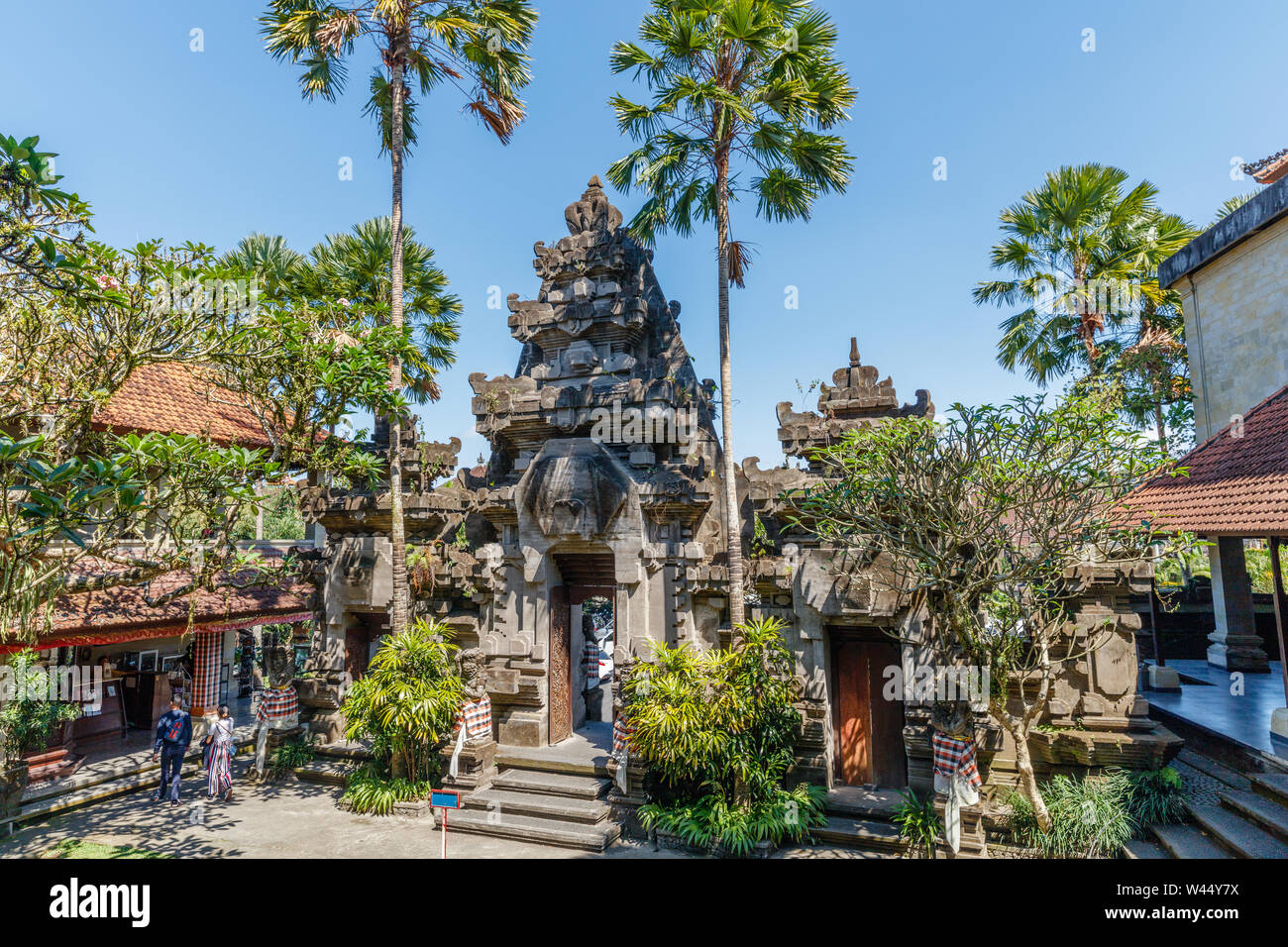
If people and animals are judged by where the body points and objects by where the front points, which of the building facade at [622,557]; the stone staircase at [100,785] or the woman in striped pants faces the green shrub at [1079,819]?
the stone staircase

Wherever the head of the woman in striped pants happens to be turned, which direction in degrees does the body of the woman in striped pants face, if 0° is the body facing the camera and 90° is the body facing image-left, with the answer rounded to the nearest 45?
approximately 180°

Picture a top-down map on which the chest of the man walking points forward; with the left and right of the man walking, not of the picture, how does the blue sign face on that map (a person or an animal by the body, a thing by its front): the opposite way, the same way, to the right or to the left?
the opposite way

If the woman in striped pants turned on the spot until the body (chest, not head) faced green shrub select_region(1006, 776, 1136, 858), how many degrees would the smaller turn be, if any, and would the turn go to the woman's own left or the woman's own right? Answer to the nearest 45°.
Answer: approximately 135° to the woman's own right

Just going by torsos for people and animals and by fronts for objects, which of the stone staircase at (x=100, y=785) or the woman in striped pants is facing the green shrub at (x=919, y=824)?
the stone staircase

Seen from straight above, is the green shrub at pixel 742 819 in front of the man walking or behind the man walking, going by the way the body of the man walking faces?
behind

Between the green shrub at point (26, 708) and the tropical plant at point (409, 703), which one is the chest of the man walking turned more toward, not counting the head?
the green shrub

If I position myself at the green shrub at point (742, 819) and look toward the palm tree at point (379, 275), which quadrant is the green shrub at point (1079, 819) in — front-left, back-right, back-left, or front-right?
back-right

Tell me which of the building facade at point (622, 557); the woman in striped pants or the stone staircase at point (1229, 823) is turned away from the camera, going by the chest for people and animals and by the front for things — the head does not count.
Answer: the woman in striped pants

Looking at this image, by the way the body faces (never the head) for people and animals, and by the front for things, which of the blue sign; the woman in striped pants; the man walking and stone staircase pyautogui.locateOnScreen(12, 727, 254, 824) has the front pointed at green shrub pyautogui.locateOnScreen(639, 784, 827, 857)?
the stone staircase

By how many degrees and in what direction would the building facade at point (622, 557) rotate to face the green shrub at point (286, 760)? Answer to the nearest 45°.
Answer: approximately 45° to its right

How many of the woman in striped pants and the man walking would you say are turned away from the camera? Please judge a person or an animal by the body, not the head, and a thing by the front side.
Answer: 2

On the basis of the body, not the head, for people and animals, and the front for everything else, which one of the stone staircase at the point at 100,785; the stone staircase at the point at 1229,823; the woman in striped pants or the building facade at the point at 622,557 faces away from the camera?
the woman in striped pants

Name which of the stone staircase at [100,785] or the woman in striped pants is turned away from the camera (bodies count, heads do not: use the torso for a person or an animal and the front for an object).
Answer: the woman in striped pants
